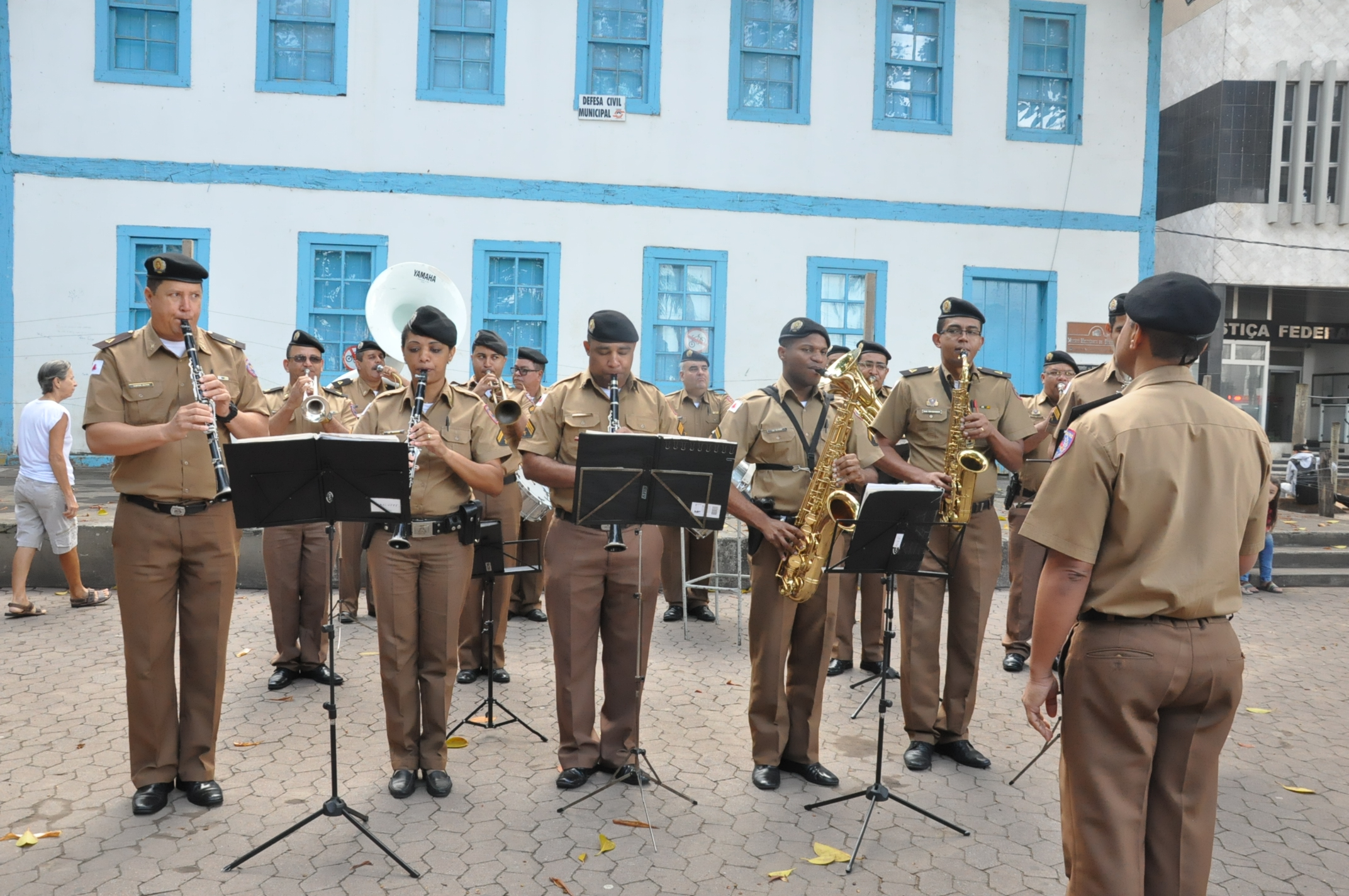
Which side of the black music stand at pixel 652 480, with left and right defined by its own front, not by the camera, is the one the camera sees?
back

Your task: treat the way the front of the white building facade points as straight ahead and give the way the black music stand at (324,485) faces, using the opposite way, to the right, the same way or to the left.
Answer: the opposite way

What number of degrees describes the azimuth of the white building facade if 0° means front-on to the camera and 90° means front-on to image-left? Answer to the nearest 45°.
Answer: approximately 0°

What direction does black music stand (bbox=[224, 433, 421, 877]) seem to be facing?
away from the camera

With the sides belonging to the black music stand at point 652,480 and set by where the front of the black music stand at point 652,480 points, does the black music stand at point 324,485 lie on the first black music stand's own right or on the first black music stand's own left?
on the first black music stand's own left

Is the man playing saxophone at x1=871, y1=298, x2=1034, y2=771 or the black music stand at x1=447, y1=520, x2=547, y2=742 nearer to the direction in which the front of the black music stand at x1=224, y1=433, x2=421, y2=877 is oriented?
the black music stand

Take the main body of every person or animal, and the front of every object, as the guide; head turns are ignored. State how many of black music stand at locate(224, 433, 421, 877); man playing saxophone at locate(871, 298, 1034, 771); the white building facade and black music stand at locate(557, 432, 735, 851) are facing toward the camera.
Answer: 2

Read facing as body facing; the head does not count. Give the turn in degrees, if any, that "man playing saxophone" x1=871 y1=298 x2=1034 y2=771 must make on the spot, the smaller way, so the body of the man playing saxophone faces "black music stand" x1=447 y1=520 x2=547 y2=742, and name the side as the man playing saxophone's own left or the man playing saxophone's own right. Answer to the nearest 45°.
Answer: approximately 90° to the man playing saxophone's own right

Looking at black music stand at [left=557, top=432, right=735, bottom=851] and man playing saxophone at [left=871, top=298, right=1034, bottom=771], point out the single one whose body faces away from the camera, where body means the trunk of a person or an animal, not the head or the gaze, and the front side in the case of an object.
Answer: the black music stand
